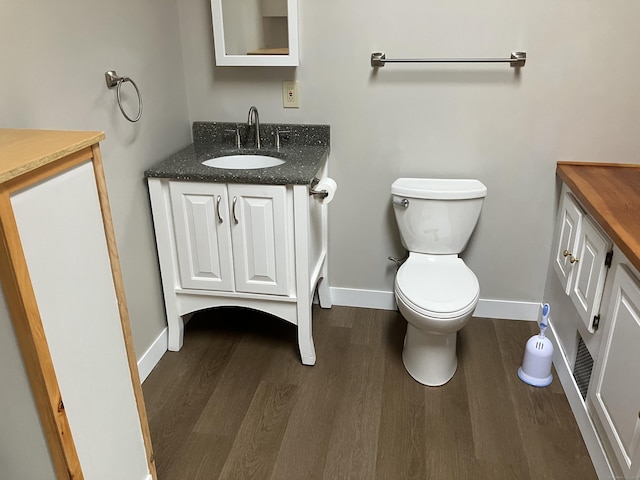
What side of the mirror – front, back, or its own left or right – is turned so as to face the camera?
front

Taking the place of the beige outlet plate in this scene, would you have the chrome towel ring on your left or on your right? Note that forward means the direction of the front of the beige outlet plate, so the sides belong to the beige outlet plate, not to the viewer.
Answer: on your right

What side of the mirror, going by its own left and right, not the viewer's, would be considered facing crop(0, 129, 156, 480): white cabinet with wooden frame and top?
front

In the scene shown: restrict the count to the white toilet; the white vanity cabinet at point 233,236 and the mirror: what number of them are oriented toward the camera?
3

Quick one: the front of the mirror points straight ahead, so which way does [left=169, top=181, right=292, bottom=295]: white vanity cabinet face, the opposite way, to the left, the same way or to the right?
the same way

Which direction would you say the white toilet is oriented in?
toward the camera

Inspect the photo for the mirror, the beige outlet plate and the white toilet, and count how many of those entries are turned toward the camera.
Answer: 3

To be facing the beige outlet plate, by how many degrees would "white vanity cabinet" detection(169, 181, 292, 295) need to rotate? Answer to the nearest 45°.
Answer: approximately 135° to its left

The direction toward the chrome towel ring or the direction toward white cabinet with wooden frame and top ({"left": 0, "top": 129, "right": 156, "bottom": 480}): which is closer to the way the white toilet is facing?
the white cabinet with wooden frame and top

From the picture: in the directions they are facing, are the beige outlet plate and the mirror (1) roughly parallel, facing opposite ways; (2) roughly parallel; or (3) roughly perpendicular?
roughly parallel

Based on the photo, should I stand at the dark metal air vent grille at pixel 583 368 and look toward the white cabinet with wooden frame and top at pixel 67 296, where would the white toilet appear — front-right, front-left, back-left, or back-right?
front-right

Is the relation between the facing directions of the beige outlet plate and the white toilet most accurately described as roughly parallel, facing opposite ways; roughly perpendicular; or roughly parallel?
roughly parallel
